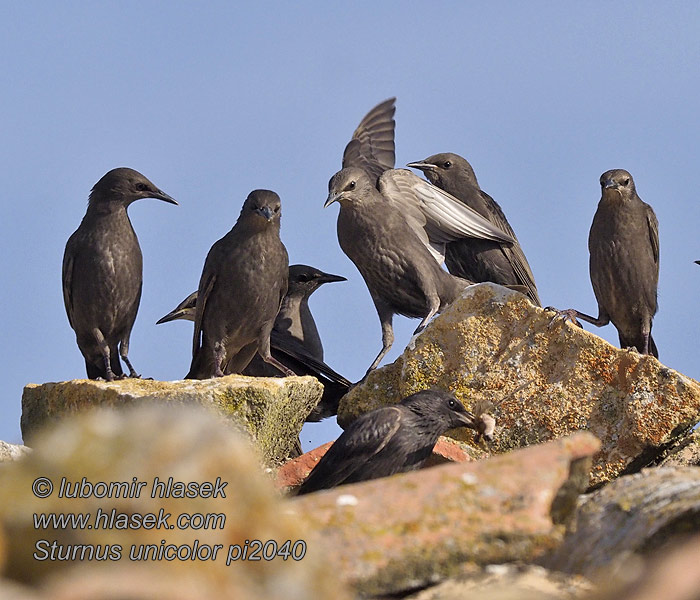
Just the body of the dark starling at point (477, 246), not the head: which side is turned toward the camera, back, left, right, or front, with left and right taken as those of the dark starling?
left

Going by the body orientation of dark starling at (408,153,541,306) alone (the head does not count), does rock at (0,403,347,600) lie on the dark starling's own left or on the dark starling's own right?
on the dark starling's own left

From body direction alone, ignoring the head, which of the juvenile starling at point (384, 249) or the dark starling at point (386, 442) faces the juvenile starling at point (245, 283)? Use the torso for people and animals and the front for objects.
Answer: the juvenile starling at point (384, 249)

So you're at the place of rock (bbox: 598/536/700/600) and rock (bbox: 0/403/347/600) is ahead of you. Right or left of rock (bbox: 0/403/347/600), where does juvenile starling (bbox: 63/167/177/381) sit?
right

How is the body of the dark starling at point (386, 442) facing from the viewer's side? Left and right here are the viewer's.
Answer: facing to the right of the viewer

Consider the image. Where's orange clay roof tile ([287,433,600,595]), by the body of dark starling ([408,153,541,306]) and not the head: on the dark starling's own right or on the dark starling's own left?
on the dark starling's own left
